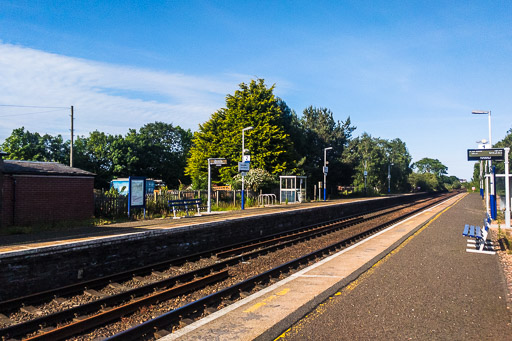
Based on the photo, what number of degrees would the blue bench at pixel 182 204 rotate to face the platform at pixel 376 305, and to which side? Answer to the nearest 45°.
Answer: approximately 45° to its right

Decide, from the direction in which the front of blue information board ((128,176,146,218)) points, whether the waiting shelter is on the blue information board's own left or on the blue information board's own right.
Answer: on the blue information board's own left

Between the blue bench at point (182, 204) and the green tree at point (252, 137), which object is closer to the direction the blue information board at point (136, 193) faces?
the blue bench

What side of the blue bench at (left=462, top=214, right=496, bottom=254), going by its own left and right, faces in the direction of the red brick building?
front

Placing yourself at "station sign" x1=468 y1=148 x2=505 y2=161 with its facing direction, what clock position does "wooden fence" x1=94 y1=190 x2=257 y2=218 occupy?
The wooden fence is roughly at 2 o'clock from the station sign.

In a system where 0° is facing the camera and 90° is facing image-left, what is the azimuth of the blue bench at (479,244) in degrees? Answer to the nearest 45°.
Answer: approximately 90°

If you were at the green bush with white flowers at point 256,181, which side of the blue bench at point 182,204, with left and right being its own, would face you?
left

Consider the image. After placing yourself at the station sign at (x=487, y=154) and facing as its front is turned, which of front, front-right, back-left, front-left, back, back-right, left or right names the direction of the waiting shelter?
back-right

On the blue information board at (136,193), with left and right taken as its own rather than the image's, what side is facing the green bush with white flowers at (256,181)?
left

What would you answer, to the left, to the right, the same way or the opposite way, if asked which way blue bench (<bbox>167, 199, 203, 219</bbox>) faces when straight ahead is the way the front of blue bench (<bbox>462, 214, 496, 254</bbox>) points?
the opposite way

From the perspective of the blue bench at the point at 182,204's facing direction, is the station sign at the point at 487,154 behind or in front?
in front

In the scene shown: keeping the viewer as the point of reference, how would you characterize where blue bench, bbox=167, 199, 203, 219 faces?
facing the viewer and to the right of the viewer
